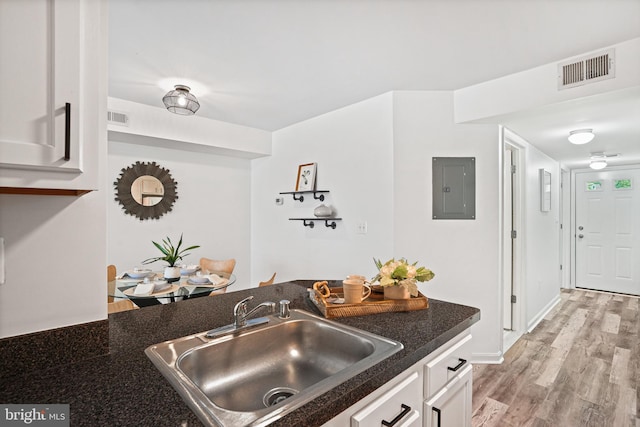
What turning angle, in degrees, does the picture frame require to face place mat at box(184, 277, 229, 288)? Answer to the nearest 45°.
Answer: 0° — it already faces it

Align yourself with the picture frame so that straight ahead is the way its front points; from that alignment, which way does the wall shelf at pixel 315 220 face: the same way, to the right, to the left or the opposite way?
the same way

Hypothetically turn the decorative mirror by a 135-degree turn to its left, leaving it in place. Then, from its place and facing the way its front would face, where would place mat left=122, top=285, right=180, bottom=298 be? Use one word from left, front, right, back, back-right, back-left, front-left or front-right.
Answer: back-right

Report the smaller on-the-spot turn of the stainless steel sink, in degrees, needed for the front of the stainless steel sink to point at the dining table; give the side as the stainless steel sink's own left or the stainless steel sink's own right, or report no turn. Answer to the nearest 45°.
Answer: approximately 180°

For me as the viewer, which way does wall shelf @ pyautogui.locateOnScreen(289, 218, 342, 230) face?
facing the viewer and to the left of the viewer

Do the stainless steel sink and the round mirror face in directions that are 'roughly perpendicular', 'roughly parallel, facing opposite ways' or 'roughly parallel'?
roughly parallel

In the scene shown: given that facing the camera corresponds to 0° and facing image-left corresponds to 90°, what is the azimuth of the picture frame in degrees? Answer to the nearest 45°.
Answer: approximately 45°

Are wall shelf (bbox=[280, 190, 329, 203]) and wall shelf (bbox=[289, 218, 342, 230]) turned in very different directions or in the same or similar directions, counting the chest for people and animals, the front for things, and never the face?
same or similar directions

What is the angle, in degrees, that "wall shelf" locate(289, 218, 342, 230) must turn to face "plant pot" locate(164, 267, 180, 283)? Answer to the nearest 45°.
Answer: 0° — it already faces it

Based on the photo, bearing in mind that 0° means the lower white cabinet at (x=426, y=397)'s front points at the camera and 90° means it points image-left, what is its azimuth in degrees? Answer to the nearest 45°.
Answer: approximately 315°

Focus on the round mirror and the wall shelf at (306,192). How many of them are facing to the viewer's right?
0

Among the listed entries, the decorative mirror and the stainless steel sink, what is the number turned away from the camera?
0

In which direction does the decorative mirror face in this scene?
toward the camera

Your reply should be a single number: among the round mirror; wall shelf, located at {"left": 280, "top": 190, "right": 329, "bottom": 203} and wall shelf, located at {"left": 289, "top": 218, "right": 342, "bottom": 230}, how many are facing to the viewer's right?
0

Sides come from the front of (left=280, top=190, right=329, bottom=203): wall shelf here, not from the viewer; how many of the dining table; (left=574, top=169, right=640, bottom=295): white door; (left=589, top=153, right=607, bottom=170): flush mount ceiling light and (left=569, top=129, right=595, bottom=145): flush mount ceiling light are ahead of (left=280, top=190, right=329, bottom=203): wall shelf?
1

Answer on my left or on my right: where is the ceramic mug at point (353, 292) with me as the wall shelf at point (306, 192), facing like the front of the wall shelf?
on my left
